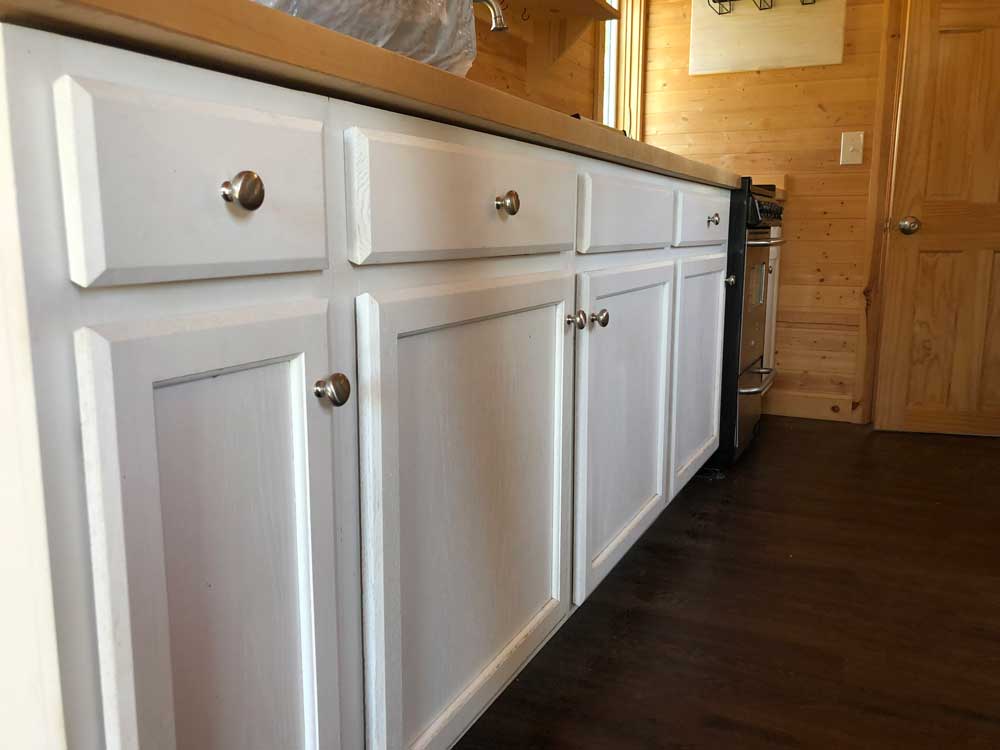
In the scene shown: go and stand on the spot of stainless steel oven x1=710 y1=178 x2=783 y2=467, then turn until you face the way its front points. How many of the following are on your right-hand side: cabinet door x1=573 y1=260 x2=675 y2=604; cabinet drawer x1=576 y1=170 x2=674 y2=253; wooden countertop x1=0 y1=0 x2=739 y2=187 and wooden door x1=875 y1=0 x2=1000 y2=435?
3

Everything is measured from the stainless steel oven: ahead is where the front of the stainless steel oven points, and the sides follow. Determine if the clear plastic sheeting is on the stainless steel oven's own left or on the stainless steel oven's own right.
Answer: on the stainless steel oven's own right

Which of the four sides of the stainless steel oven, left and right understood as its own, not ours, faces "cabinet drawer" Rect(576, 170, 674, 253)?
right

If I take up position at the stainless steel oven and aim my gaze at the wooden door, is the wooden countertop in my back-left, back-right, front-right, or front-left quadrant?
back-right

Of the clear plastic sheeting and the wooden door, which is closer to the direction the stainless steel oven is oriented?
the wooden door

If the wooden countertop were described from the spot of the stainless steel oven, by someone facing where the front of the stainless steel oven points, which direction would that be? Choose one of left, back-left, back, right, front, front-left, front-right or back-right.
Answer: right

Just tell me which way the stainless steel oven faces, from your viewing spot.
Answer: facing to the right of the viewer

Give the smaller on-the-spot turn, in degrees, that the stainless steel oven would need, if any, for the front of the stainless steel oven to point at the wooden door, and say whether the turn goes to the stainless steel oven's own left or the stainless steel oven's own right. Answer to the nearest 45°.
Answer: approximately 45° to the stainless steel oven's own left

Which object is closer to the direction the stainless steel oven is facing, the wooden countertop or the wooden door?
the wooden door

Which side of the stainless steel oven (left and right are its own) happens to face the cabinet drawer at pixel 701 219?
right

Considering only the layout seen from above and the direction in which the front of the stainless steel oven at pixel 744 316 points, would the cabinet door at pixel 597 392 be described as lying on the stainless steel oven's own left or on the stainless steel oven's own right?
on the stainless steel oven's own right
